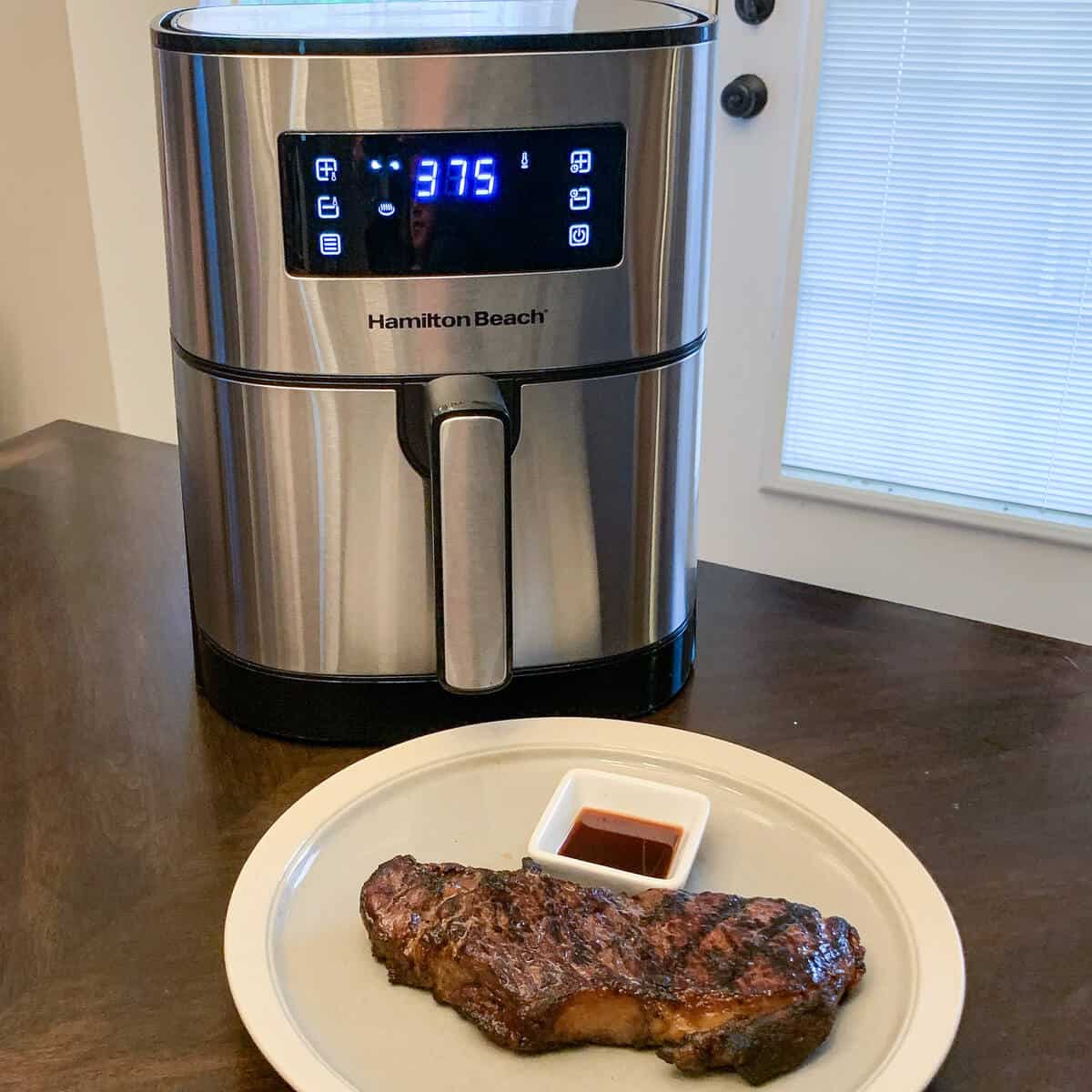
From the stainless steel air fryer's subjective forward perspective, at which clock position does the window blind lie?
The window blind is roughly at 7 o'clock from the stainless steel air fryer.

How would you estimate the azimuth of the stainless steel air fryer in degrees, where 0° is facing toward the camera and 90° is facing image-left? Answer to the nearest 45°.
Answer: approximately 0°
